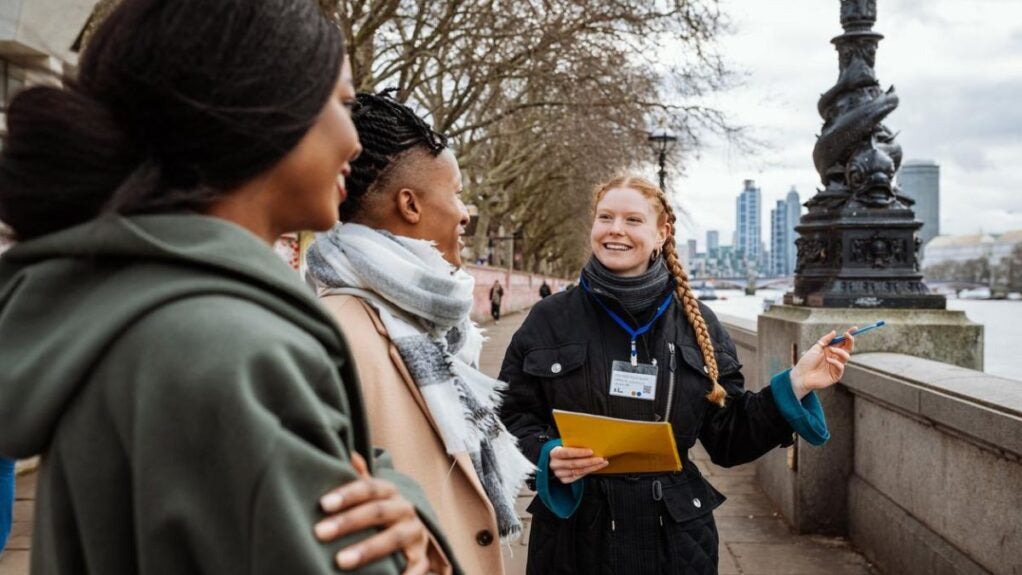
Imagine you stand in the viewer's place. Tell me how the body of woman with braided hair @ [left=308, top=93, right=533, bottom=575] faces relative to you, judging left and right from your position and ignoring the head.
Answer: facing to the right of the viewer

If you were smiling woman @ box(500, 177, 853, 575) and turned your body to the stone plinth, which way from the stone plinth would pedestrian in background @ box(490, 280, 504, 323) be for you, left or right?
left

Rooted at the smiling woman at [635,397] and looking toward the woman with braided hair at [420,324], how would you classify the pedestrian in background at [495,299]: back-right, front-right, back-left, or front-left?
back-right

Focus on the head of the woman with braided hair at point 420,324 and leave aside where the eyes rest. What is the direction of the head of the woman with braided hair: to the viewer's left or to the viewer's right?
to the viewer's right

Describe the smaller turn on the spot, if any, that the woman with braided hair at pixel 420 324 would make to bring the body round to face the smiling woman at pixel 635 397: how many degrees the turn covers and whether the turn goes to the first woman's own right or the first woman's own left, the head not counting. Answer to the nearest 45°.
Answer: approximately 45° to the first woman's own left

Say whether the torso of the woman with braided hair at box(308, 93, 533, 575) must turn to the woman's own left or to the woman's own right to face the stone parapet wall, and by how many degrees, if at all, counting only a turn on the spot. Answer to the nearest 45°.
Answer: approximately 45° to the woman's own left

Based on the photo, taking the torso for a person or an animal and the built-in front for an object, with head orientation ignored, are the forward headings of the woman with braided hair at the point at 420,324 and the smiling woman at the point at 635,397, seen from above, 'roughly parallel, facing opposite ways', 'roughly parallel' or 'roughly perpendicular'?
roughly perpendicular

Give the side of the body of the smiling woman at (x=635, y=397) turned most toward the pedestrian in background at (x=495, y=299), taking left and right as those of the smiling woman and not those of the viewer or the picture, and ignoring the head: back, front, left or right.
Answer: back

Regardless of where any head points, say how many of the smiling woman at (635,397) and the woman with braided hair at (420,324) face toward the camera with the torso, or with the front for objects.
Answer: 1

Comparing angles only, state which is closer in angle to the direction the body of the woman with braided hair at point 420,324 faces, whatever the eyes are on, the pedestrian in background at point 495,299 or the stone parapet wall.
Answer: the stone parapet wall

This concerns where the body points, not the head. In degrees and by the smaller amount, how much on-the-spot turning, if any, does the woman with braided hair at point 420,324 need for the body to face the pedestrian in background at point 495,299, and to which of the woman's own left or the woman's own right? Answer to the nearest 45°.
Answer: approximately 90° to the woman's own left

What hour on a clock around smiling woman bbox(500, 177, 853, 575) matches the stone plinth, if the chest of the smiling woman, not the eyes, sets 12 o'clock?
The stone plinth is roughly at 7 o'clock from the smiling woman.
